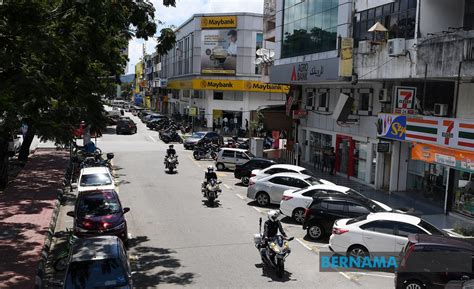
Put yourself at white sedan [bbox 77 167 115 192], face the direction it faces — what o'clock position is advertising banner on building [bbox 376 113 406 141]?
The advertising banner on building is roughly at 9 o'clock from the white sedan.

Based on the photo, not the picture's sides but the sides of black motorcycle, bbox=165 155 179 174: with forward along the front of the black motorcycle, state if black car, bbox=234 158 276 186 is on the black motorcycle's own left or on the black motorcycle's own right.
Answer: on the black motorcycle's own left

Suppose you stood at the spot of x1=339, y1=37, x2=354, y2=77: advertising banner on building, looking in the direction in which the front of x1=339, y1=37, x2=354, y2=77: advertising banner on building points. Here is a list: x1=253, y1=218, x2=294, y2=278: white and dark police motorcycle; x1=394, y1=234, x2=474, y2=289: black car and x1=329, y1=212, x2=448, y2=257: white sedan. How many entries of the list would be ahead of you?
3

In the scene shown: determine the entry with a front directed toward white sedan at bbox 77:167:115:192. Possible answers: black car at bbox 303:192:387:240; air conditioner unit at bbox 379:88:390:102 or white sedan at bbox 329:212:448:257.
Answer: the air conditioner unit

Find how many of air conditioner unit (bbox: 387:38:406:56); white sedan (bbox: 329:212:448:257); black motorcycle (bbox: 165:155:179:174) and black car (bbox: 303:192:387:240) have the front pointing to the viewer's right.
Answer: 2

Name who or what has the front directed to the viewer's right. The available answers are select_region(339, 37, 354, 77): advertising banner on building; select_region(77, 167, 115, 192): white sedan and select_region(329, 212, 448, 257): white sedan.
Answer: select_region(329, 212, 448, 257): white sedan

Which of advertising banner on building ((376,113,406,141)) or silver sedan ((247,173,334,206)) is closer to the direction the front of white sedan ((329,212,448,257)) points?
the advertising banner on building

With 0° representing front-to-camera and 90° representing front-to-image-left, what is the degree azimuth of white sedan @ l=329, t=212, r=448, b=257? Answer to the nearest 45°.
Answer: approximately 270°

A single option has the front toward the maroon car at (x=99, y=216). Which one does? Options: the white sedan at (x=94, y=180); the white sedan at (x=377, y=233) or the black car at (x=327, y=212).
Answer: the white sedan at (x=94, y=180)
